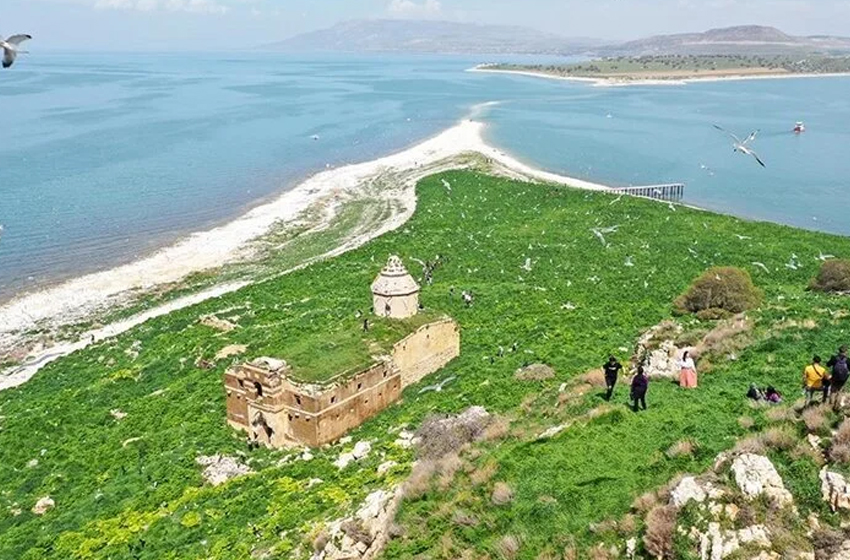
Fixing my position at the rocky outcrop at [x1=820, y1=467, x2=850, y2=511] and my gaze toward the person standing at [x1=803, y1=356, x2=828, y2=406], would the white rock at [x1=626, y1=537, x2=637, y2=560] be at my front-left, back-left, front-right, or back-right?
back-left

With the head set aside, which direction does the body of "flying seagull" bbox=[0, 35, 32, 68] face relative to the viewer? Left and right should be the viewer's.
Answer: facing to the left of the viewer

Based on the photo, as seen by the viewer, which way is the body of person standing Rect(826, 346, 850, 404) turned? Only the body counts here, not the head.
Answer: away from the camera

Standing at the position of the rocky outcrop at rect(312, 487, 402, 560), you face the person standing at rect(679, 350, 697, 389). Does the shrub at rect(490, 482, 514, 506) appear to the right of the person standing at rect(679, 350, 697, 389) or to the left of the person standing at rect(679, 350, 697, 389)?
right

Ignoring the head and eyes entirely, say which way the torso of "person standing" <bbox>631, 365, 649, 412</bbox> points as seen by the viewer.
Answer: away from the camera

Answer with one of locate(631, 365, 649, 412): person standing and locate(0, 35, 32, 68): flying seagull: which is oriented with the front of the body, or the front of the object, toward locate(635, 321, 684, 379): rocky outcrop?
the person standing

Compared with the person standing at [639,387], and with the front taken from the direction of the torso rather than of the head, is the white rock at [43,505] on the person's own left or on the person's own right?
on the person's own left
